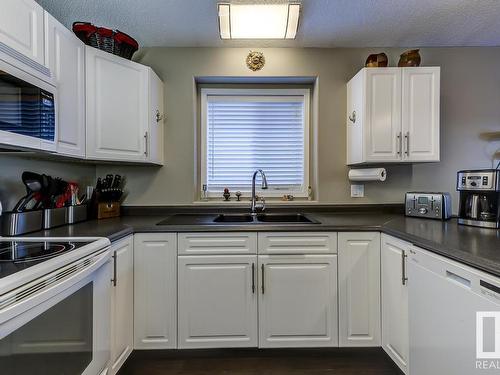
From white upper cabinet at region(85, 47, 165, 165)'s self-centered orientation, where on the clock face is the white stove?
The white stove is roughly at 2 o'clock from the white upper cabinet.

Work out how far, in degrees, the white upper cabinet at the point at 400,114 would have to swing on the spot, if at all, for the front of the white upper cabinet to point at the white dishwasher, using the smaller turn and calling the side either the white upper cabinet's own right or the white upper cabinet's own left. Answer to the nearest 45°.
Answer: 0° — it already faces it

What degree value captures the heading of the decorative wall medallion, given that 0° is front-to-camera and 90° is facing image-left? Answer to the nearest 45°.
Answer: approximately 0°

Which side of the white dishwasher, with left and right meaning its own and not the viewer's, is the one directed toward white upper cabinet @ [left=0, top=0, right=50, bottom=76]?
front

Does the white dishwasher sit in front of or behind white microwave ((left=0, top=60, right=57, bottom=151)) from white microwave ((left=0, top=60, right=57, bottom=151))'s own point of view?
in front

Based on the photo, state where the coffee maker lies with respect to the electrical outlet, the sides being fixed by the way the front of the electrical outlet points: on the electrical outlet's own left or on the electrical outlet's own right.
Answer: on the electrical outlet's own left

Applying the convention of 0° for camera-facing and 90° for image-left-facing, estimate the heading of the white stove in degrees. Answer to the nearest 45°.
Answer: approximately 315°

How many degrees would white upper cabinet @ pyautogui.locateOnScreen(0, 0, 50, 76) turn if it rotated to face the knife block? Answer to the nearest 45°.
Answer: approximately 90° to its left

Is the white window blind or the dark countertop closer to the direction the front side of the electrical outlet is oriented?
the dark countertop

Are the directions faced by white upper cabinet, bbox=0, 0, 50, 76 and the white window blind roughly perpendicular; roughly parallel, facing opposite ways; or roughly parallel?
roughly perpendicular

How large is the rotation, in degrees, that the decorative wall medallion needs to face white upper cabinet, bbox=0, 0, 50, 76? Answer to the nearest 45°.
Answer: approximately 45° to its right

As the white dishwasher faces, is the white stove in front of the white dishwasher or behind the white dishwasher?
in front

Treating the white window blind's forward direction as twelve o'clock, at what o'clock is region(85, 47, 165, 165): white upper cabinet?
The white upper cabinet is roughly at 2 o'clock from the white window blind.

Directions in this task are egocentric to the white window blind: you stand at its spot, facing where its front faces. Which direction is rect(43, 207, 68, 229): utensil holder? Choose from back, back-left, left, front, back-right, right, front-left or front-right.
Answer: front-right

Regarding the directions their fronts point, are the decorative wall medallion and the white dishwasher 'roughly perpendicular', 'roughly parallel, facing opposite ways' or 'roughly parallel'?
roughly perpendicular
